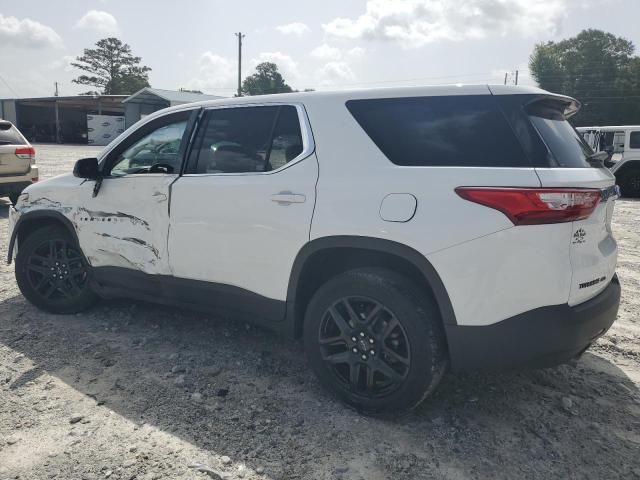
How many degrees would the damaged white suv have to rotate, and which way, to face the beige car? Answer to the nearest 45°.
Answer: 0° — it already faces it

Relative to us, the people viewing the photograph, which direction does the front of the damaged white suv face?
facing away from the viewer and to the left of the viewer
